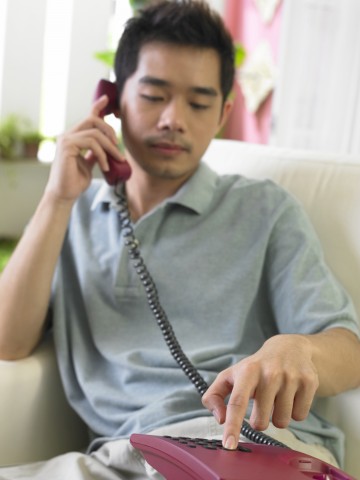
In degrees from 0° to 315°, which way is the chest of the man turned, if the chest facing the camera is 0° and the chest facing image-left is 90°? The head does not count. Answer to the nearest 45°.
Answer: approximately 45°

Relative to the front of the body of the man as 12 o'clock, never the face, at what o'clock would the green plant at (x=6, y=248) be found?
The green plant is roughly at 4 o'clock from the man.

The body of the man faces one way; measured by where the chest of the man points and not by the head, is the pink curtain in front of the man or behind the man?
behind

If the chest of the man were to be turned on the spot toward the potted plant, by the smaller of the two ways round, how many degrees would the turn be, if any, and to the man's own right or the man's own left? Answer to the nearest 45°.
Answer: approximately 135° to the man's own right
